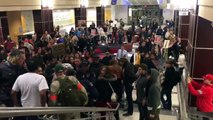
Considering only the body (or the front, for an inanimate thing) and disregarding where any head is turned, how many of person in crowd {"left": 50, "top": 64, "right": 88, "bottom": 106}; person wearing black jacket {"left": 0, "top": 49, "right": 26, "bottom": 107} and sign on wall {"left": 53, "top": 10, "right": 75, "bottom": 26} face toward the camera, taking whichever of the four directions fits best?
1

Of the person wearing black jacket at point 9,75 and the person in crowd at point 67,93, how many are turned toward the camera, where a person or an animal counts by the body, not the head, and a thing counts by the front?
0

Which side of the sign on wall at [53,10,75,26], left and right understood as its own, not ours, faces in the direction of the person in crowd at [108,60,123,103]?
front

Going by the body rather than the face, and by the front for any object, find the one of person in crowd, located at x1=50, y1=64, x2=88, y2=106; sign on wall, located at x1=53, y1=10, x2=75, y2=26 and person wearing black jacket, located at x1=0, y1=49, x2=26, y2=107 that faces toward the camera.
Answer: the sign on wall

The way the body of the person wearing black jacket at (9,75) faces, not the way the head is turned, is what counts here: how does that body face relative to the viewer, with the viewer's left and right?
facing away from the viewer and to the right of the viewer

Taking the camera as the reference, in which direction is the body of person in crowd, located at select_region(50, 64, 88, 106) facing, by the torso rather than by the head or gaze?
away from the camera

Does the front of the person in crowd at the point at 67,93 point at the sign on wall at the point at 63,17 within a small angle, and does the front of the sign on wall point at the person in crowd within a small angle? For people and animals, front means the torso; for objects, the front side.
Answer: yes

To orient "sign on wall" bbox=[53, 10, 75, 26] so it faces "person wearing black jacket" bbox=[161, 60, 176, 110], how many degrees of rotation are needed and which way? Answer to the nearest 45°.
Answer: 0° — it already faces them

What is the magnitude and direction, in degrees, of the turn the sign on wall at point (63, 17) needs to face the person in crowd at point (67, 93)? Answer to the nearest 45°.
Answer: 0° — it already faces them

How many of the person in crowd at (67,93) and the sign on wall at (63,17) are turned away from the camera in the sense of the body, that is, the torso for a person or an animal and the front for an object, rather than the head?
1

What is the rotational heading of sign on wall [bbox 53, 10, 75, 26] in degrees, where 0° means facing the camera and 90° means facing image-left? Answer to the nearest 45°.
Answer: approximately 0°

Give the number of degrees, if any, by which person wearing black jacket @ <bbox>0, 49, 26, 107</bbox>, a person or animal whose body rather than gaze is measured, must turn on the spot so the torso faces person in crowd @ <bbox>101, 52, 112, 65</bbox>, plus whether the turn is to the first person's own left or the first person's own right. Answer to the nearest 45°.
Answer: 0° — they already face them

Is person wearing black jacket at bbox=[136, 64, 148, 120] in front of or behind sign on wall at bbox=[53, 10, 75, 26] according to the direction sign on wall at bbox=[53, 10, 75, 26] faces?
in front
